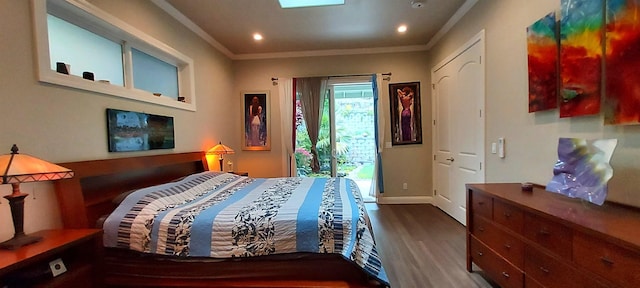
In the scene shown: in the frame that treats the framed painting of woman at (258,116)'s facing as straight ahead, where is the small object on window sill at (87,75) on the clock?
The small object on window sill is roughly at 1 o'clock from the framed painting of woman.

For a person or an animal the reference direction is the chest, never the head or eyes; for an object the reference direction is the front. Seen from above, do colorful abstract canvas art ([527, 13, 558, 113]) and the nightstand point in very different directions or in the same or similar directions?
very different directions

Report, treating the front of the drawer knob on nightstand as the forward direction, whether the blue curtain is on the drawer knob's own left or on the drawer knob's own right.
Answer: on the drawer knob's own left

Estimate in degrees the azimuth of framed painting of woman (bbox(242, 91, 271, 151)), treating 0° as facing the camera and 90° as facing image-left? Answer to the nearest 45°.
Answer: approximately 0°

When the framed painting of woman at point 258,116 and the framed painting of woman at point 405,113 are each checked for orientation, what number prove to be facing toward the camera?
2

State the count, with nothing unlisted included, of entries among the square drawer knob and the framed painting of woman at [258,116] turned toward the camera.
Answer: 2

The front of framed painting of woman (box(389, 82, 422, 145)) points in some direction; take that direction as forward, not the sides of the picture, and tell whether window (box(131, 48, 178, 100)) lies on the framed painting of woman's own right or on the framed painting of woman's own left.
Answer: on the framed painting of woman's own right

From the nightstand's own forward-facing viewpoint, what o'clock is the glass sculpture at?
The glass sculpture is roughly at 12 o'clock from the nightstand.
